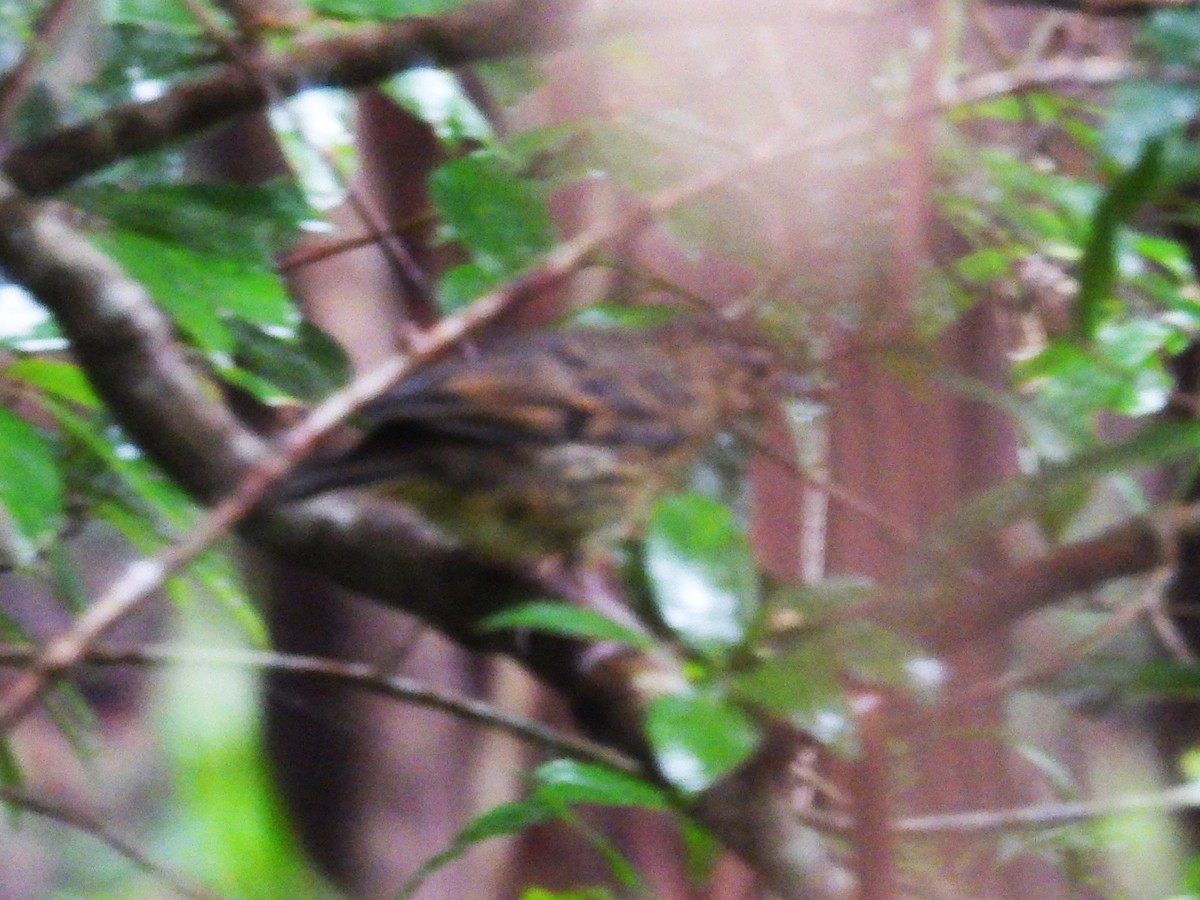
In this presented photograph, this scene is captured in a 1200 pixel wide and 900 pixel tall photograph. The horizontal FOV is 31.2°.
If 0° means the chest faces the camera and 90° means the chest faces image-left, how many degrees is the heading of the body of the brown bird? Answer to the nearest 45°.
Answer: approximately 270°

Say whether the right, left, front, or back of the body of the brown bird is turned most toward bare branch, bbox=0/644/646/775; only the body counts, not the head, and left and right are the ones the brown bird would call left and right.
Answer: back

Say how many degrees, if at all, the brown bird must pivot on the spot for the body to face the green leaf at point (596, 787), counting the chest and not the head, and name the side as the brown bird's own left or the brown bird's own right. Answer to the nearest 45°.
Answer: approximately 90° to the brown bird's own right

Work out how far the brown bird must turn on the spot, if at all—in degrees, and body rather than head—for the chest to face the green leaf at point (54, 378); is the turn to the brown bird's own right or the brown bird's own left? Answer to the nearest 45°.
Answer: approximately 135° to the brown bird's own right

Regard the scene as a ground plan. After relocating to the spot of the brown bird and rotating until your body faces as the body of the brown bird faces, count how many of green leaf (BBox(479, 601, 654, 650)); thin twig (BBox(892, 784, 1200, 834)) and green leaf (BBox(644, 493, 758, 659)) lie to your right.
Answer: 3

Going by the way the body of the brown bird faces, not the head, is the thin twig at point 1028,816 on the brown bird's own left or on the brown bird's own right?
on the brown bird's own right

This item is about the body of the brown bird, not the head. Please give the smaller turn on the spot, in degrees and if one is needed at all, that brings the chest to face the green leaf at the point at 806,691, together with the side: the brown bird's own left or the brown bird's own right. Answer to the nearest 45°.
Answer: approximately 90° to the brown bird's own right

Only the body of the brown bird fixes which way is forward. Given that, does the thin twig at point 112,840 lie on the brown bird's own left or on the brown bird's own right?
on the brown bird's own right
